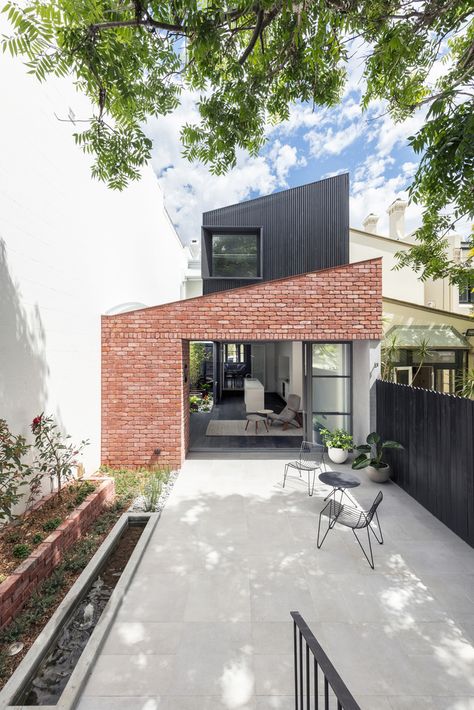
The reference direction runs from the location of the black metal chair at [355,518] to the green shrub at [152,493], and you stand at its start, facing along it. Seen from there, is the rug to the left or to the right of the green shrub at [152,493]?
right

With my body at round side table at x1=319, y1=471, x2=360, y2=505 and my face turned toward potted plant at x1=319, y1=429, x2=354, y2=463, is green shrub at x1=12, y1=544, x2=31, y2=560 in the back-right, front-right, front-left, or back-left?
back-left

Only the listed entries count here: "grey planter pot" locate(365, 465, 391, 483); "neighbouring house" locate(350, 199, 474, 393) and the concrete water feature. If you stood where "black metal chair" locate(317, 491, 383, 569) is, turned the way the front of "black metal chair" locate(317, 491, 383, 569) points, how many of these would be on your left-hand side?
1

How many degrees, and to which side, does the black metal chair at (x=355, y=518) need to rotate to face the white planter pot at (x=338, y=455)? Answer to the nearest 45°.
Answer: approximately 45° to its right

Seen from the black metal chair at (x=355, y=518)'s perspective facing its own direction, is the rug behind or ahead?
ahead

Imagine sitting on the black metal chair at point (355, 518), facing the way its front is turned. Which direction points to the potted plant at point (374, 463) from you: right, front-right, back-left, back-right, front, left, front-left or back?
front-right

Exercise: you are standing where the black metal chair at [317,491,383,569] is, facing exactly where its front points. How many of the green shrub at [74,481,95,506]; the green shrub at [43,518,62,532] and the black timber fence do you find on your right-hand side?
1

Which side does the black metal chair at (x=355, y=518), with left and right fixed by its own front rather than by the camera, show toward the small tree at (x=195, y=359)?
front

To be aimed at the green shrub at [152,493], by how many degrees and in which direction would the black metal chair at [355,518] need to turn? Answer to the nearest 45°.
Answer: approximately 45° to its left

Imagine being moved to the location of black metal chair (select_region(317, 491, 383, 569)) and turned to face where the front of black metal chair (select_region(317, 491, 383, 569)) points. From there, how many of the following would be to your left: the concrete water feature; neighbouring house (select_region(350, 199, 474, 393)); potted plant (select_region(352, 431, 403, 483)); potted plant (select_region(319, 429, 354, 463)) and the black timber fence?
1

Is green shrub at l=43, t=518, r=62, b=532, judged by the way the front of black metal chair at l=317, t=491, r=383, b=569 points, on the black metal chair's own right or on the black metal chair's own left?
on the black metal chair's own left

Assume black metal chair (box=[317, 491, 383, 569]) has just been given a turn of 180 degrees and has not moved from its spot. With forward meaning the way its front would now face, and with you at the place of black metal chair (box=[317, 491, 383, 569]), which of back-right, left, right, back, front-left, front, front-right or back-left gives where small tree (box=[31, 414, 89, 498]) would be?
back-right

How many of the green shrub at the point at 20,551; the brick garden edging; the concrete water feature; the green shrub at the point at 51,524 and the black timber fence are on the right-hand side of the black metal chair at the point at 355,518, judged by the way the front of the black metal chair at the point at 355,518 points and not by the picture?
1

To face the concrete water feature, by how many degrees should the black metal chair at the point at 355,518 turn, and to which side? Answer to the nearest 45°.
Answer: approximately 90° to its left

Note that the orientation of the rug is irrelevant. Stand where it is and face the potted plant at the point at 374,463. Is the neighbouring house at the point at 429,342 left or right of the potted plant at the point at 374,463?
left

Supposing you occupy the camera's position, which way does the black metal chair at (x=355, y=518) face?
facing away from the viewer and to the left of the viewer

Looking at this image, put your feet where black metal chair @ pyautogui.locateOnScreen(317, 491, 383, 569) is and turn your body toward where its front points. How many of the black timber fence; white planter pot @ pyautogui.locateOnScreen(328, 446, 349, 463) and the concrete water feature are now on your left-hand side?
1

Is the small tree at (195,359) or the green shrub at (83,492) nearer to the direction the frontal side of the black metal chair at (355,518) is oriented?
the green shrub
